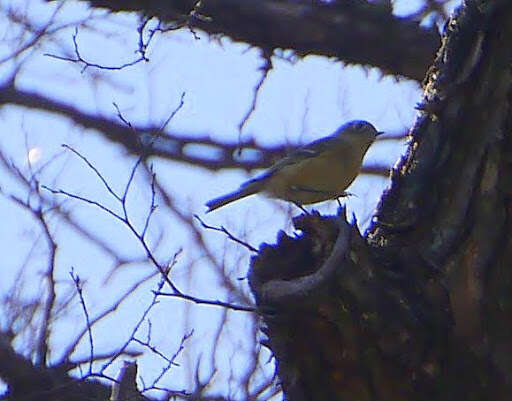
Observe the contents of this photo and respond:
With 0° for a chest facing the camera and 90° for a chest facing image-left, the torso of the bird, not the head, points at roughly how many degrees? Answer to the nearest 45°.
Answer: approximately 270°
